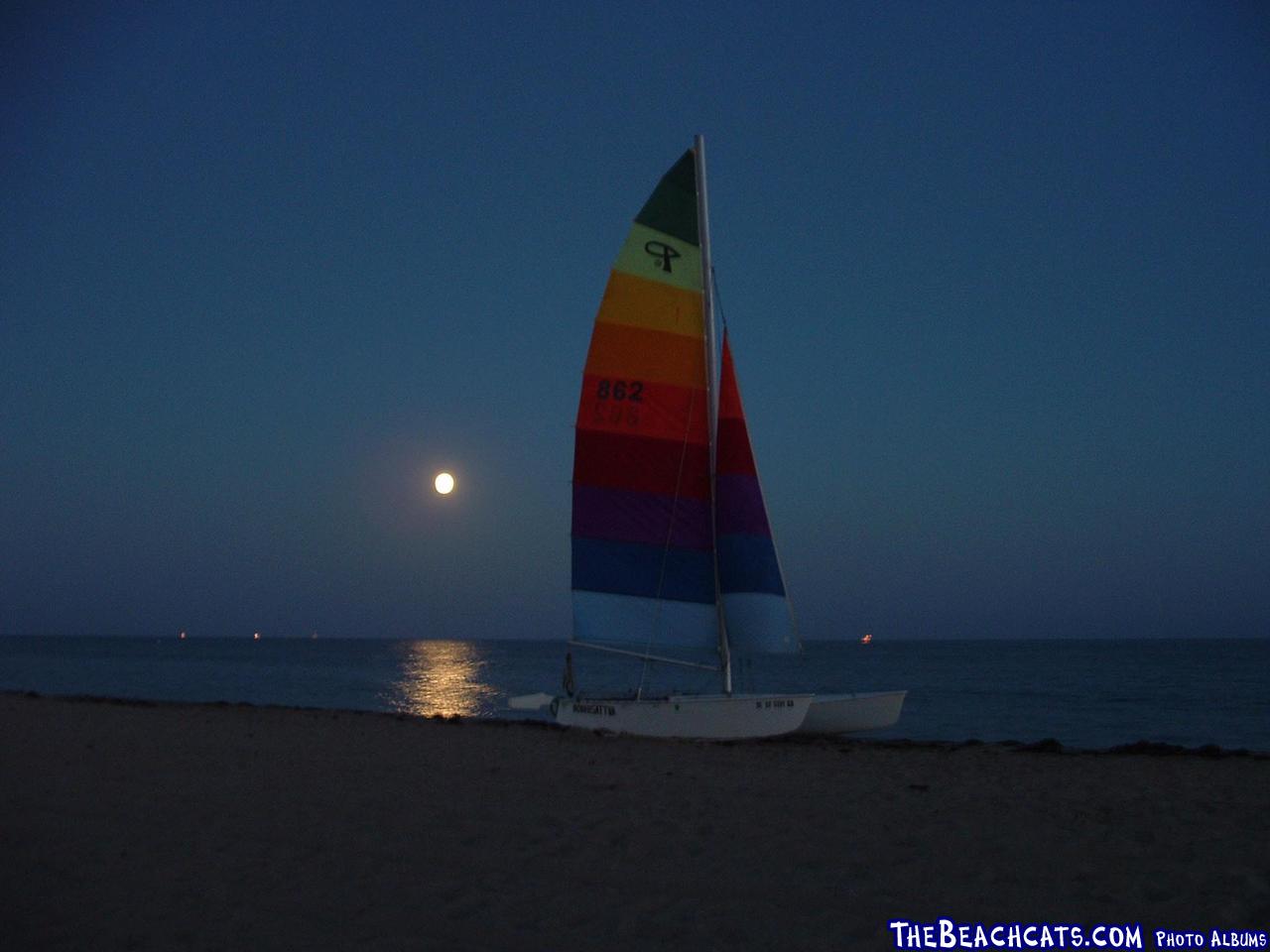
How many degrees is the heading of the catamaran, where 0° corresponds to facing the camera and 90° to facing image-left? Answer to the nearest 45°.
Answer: approximately 315°
